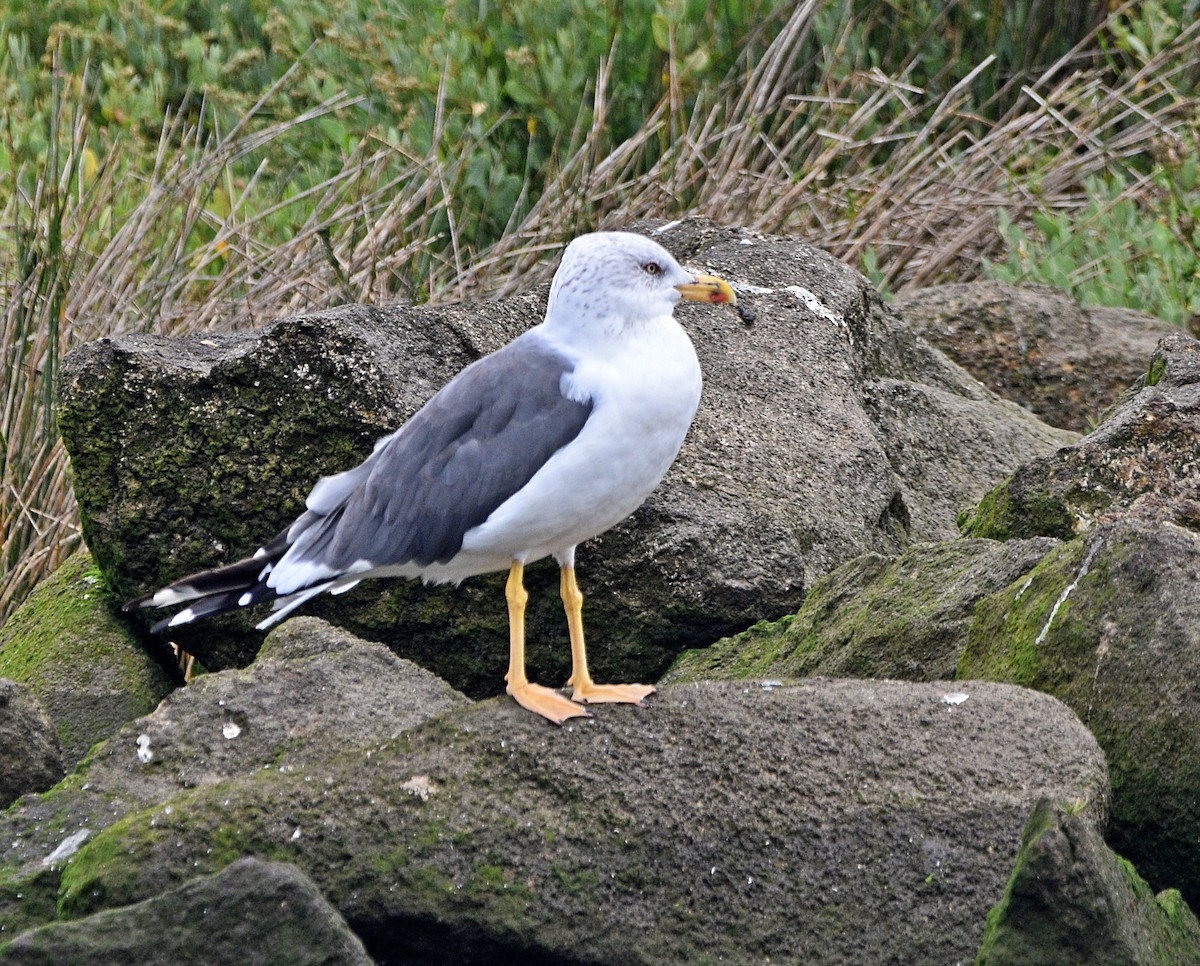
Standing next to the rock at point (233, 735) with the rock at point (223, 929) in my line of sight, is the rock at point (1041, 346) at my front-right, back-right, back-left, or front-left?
back-left

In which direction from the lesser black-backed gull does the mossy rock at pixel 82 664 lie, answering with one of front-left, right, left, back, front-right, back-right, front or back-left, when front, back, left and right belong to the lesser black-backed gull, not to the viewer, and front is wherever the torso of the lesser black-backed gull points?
back-left

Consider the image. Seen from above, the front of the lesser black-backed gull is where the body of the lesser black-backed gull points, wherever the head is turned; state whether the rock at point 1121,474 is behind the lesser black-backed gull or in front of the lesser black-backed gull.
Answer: in front

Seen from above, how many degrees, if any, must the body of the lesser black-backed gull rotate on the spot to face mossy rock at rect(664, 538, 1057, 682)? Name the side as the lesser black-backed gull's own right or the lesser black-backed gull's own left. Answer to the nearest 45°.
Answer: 0° — it already faces it

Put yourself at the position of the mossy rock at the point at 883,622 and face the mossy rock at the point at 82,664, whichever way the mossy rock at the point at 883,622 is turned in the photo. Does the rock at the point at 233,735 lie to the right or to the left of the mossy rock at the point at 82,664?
left

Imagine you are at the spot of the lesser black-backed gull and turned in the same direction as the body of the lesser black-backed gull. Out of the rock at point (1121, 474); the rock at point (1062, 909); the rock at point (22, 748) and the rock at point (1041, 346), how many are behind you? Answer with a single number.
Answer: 1

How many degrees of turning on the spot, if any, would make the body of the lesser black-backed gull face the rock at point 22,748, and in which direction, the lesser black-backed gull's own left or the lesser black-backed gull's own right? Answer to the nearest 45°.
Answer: approximately 180°

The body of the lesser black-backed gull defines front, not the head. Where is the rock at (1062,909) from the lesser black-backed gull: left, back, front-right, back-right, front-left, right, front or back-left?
front-right

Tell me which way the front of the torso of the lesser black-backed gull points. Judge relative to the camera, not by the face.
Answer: to the viewer's right
